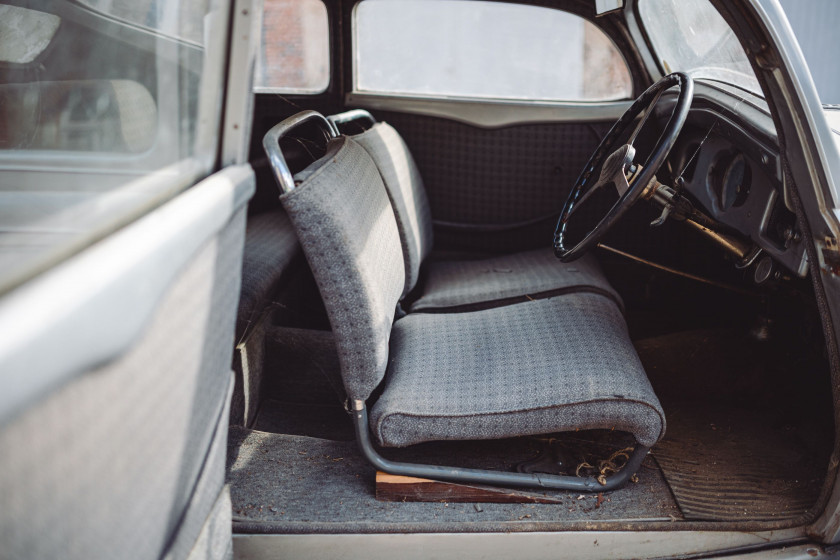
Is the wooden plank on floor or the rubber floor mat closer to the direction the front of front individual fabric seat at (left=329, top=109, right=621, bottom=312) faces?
the rubber floor mat

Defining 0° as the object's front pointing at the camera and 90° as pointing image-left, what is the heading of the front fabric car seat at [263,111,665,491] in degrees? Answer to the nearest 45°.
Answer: approximately 270°

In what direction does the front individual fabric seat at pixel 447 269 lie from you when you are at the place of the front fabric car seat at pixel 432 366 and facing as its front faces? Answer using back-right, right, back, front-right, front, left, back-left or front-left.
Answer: left

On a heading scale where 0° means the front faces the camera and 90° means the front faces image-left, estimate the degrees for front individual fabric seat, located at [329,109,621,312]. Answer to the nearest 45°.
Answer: approximately 270°

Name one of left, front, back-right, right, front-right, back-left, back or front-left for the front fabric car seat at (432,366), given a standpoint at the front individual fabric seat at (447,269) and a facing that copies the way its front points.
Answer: right

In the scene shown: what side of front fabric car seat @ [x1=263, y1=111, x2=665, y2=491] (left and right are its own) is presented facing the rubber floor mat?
front

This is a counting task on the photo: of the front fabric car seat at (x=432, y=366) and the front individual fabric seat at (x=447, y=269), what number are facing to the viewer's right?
2

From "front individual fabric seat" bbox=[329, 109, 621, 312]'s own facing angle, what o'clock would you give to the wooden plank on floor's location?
The wooden plank on floor is roughly at 3 o'clock from the front individual fabric seat.
